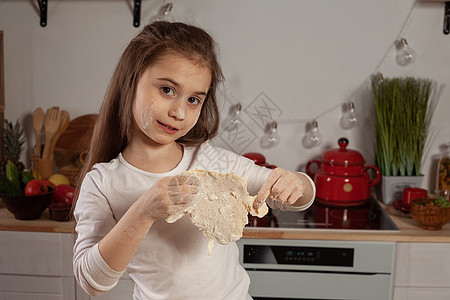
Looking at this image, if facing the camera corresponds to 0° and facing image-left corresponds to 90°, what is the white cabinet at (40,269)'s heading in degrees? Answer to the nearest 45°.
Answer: approximately 0°

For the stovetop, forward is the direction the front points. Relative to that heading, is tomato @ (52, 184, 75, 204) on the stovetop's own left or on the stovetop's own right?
on the stovetop's own right

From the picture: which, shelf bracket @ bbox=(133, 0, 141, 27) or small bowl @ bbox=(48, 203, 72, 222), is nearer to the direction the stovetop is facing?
the small bowl

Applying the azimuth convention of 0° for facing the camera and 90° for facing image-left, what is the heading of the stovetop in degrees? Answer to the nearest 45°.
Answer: approximately 0°

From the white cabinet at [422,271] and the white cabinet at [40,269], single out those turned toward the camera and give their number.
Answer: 2

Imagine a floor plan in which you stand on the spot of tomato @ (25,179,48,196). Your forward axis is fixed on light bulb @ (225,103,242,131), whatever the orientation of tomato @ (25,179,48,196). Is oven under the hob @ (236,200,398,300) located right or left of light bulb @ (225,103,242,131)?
right

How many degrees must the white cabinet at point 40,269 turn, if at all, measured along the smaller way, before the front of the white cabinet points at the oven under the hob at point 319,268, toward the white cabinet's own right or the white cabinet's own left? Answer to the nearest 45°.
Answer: approximately 90° to the white cabinet's own left
